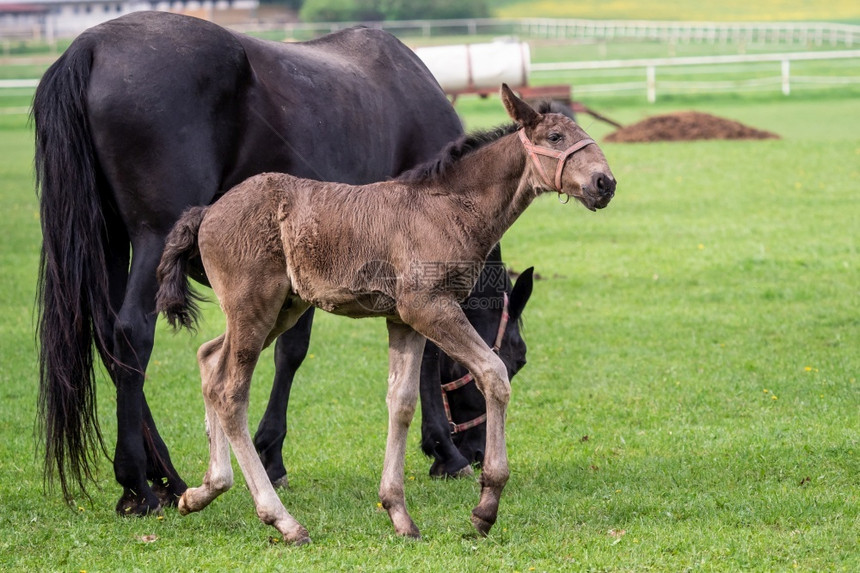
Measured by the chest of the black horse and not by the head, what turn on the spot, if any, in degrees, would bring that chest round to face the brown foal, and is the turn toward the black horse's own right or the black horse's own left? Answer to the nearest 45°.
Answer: approximately 90° to the black horse's own right

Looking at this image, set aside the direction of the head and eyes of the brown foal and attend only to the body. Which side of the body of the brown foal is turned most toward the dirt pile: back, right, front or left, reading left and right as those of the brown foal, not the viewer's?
left

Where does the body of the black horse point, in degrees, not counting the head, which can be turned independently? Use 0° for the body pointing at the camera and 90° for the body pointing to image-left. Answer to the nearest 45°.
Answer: approximately 225°

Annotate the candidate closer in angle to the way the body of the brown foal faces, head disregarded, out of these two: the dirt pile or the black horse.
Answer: the dirt pile

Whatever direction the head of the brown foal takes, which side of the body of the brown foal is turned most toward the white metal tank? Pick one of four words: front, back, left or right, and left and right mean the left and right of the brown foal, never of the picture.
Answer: left

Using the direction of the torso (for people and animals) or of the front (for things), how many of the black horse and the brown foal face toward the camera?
0

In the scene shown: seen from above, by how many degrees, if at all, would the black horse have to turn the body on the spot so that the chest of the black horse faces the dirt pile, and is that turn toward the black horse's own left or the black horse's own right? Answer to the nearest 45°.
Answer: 0° — it already faces it

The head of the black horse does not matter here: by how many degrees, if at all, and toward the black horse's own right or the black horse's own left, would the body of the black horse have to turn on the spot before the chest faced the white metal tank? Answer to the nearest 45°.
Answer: approximately 45° to the black horse's own left

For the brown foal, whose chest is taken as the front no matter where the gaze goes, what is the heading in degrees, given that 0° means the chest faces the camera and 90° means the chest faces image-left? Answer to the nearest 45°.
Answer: approximately 270°

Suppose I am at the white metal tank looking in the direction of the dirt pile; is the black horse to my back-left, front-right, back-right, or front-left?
front-right

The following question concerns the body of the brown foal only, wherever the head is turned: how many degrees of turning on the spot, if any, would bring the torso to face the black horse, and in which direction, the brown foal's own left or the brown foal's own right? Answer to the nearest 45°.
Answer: approximately 135° to the brown foal's own left
